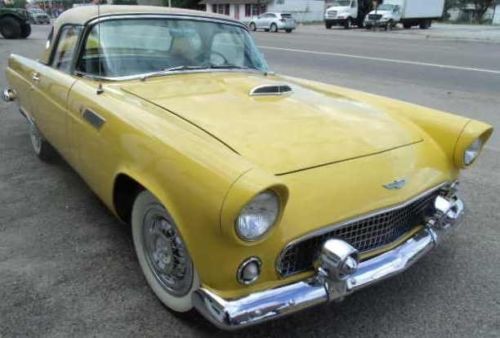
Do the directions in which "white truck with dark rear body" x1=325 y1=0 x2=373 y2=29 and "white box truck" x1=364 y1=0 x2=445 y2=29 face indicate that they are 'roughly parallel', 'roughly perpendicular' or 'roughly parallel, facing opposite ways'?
roughly parallel

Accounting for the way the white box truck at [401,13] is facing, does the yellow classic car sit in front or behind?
in front

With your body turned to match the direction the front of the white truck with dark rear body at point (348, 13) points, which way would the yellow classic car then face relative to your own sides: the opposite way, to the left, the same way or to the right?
to the left

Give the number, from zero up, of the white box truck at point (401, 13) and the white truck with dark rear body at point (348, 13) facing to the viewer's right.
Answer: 0

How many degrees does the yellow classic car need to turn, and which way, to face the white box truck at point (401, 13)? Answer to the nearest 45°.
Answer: approximately 135° to its left

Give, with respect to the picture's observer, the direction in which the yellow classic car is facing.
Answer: facing the viewer and to the right of the viewer

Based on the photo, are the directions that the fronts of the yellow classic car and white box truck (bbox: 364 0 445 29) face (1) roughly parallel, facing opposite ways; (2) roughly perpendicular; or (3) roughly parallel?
roughly perpendicular

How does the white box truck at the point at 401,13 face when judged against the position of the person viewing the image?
facing the viewer and to the left of the viewer

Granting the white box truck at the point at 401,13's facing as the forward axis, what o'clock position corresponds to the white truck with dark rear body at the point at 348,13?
the white truck with dark rear body at the point at 348,13 is roughly at 2 o'clock from the white box truck at the point at 401,13.
